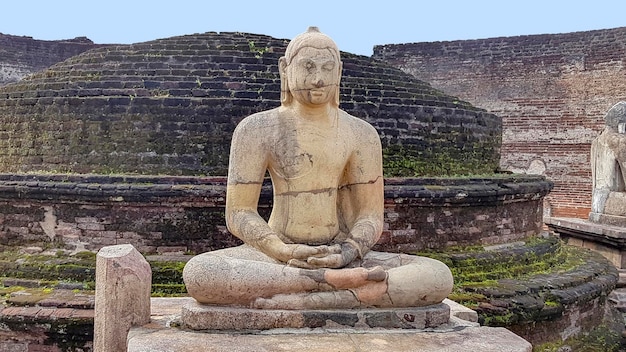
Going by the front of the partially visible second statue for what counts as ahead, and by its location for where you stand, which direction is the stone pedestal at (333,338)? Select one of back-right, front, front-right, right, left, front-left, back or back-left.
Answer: right

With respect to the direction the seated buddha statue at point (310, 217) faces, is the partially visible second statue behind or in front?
behind

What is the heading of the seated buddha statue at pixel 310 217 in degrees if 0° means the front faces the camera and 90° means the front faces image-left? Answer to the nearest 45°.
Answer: approximately 0°

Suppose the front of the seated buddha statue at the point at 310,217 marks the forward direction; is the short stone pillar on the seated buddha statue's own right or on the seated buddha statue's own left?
on the seated buddha statue's own right

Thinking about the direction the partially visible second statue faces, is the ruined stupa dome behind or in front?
behind

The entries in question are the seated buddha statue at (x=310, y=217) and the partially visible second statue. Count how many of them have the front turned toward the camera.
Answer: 1

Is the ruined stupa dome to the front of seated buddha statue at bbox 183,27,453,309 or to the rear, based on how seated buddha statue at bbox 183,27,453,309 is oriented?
to the rear

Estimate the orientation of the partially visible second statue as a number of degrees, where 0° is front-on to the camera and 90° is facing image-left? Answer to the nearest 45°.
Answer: approximately 270°

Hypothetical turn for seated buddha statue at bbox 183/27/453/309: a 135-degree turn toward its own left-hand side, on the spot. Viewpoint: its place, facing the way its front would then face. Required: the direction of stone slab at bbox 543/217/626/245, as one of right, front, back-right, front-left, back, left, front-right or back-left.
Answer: front
